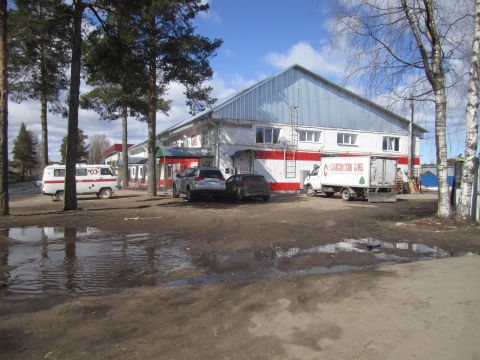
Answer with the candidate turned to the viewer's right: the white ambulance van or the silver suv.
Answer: the white ambulance van

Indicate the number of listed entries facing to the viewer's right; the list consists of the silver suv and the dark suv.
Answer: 0

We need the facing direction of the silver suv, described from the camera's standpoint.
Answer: facing away from the viewer and to the left of the viewer

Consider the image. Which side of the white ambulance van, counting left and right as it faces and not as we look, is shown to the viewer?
right

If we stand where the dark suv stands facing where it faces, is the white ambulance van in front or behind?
in front

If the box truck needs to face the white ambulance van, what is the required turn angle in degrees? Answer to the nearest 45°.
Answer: approximately 45° to its left
